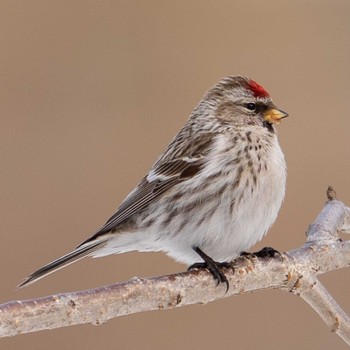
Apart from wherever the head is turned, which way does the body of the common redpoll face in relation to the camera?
to the viewer's right
